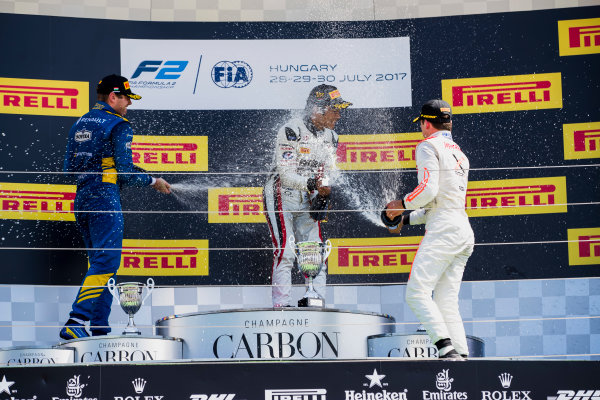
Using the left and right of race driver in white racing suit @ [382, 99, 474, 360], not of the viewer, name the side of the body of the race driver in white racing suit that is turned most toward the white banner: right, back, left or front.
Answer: front

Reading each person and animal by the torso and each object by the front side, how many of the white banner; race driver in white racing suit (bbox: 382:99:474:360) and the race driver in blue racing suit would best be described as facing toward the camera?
1

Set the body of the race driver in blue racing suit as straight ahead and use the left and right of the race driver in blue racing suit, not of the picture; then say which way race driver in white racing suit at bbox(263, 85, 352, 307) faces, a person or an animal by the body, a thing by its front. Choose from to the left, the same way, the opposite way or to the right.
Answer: to the right

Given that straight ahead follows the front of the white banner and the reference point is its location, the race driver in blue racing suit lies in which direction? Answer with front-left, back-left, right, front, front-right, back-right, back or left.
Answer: front-right

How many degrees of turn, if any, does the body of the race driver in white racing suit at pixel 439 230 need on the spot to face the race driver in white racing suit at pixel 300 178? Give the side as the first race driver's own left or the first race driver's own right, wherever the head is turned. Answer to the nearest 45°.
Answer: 0° — they already face them

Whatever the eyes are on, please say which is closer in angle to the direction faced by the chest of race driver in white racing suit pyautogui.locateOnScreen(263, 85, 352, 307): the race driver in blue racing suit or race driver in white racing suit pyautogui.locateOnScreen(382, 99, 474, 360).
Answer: the race driver in white racing suit

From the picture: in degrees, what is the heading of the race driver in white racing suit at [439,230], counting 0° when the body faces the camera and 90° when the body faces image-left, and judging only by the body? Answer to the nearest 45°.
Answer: approximately 135°

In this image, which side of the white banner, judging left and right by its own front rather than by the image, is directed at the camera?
front

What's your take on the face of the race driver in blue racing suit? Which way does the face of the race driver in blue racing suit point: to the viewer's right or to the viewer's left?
to the viewer's right

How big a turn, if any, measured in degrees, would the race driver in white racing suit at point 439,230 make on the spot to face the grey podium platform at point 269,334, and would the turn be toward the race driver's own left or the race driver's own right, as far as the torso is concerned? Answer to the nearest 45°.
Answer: approximately 45° to the race driver's own left
